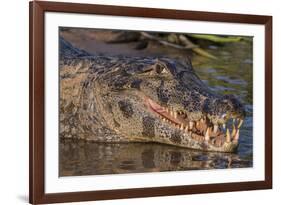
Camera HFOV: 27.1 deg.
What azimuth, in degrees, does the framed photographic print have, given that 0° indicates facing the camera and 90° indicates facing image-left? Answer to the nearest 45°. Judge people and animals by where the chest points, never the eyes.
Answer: approximately 315°
